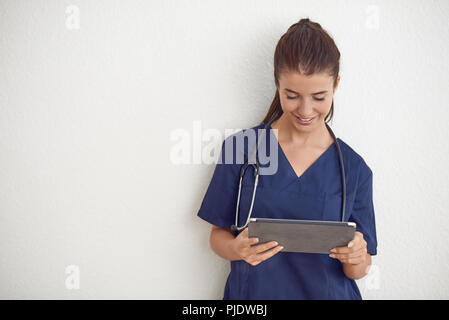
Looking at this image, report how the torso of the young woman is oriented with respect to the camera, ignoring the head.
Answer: toward the camera

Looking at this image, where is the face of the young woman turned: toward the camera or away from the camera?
toward the camera
